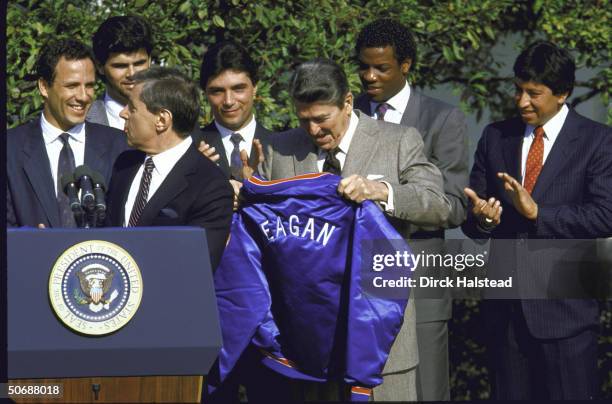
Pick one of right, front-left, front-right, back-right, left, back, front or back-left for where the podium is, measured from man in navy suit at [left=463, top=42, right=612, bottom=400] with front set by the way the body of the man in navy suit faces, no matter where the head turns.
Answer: front

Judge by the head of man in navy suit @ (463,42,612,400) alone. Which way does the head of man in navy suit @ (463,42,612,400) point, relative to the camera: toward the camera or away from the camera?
toward the camera

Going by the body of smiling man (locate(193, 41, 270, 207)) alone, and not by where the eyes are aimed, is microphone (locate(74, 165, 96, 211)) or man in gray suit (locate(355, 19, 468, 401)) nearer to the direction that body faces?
the microphone

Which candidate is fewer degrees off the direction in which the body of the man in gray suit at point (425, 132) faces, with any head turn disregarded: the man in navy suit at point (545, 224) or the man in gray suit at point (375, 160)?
the man in gray suit

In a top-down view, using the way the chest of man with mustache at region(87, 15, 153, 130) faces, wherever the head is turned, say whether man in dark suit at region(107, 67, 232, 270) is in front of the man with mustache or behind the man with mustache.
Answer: in front

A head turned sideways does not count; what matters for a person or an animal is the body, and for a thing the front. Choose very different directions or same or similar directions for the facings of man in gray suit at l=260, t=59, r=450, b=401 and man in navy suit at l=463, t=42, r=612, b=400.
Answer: same or similar directions

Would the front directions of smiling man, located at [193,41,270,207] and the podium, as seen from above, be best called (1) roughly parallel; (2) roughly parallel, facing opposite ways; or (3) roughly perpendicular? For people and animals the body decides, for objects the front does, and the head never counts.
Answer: roughly parallel

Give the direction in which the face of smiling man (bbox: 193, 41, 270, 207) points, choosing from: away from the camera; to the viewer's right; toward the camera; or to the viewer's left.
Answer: toward the camera

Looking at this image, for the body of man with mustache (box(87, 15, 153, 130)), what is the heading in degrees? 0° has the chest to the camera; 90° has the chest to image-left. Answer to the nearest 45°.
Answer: approximately 315°

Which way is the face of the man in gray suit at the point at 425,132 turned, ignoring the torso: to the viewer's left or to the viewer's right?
to the viewer's left

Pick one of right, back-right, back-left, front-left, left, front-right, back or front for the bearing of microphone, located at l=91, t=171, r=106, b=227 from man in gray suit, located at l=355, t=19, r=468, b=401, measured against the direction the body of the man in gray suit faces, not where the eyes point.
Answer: front

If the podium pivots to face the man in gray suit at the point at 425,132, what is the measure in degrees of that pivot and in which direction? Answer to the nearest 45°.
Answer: approximately 135° to its left
